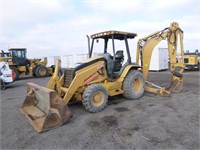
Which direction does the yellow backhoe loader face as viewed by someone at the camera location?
facing the viewer and to the left of the viewer

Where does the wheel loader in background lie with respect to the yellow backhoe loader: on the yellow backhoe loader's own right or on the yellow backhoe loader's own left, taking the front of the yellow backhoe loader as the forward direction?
on the yellow backhoe loader's own right
